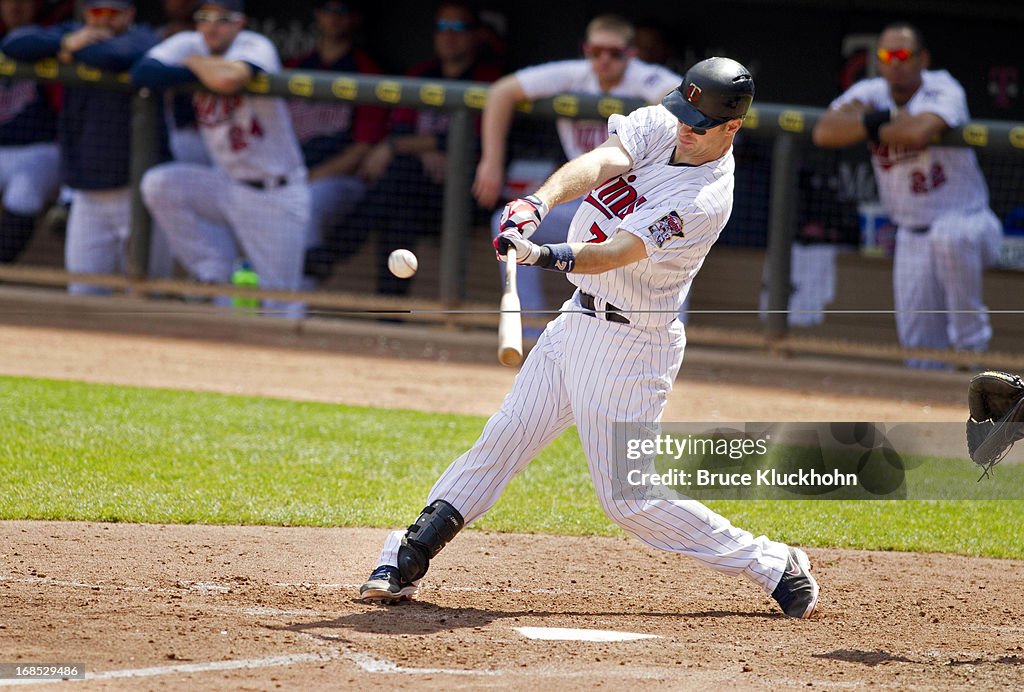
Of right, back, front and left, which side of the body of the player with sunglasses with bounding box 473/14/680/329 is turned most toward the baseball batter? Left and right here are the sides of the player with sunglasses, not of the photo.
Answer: front

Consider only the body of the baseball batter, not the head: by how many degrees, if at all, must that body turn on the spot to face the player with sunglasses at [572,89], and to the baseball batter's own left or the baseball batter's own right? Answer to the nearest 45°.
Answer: approximately 135° to the baseball batter's own right

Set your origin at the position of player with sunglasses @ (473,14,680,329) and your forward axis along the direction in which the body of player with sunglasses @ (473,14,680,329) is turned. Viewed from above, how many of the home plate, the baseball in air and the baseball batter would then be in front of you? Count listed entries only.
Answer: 3

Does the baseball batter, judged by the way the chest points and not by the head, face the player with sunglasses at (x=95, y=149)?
no

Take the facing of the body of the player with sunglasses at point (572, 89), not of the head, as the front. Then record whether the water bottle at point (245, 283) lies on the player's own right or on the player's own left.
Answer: on the player's own right

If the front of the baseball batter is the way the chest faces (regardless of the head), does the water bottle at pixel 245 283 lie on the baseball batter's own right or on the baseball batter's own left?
on the baseball batter's own right

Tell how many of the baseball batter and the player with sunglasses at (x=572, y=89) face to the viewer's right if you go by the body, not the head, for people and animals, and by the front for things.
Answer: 0

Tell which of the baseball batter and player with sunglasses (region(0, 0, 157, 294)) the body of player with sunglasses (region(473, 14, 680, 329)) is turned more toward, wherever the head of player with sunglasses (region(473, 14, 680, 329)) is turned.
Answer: the baseball batter

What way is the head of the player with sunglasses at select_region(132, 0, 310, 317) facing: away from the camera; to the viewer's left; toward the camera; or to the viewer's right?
toward the camera

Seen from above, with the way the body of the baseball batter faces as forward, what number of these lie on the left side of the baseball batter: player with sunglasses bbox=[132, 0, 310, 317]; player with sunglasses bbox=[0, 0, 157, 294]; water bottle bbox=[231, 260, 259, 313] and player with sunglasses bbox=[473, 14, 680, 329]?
0

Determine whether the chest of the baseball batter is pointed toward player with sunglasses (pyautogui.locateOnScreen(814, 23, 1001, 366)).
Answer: no

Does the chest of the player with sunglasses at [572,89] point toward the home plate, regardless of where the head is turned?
yes

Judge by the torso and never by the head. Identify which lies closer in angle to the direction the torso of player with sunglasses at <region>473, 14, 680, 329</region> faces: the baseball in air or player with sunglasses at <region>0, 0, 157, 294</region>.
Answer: the baseball in air

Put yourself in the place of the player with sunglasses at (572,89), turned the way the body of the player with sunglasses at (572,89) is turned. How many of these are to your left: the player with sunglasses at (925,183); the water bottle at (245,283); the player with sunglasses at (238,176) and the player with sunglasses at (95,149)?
1

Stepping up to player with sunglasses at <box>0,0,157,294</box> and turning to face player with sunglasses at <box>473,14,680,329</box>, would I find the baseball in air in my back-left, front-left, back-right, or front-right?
front-right

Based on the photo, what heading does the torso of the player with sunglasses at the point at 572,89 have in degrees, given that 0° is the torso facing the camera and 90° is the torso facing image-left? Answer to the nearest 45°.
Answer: approximately 0°

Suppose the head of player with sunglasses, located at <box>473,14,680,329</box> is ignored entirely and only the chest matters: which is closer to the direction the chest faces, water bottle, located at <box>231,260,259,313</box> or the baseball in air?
the baseball in air

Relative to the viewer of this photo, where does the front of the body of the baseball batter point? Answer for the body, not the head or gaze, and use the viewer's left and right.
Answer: facing the viewer and to the left of the viewer
